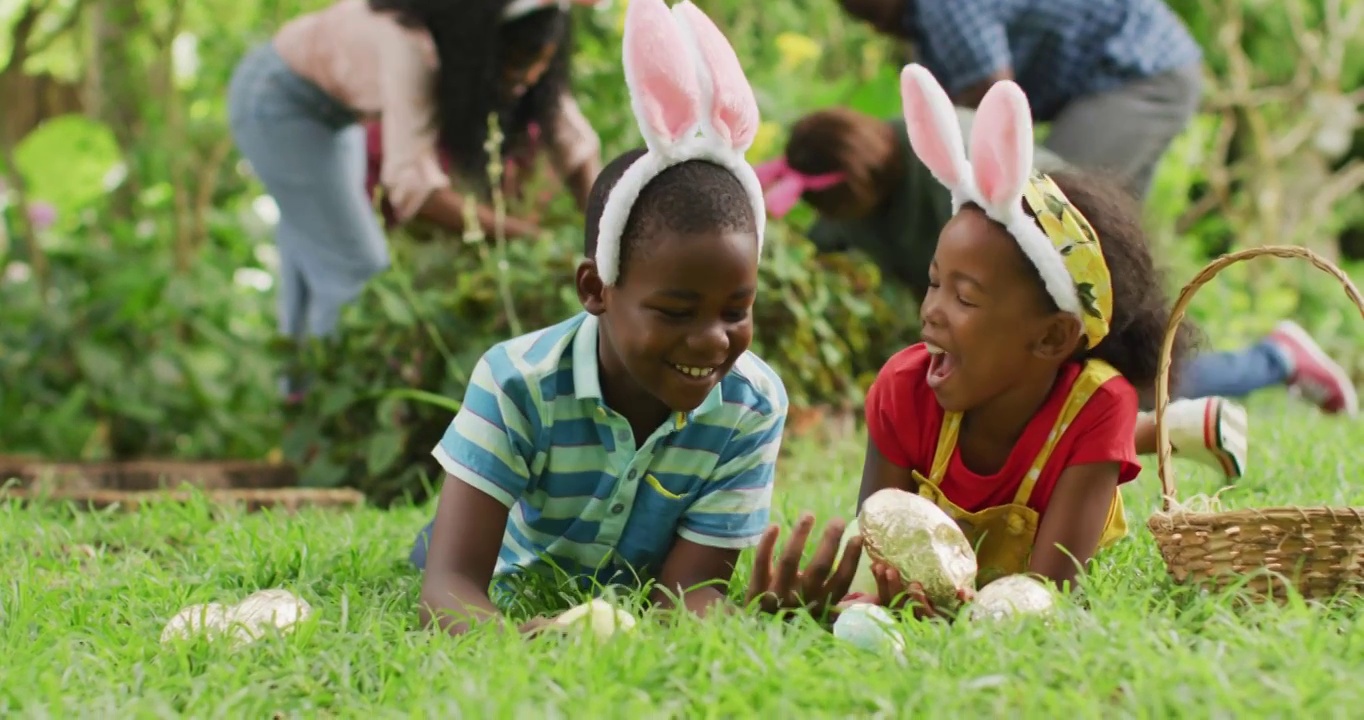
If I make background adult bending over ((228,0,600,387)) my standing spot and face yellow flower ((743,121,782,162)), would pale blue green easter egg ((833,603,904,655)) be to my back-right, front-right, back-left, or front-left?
back-right

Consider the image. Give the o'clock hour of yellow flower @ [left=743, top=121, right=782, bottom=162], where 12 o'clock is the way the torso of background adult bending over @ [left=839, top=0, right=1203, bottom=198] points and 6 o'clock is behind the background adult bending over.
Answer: The yellow flower is roughly at 1 o'clock from the background adult bending over.

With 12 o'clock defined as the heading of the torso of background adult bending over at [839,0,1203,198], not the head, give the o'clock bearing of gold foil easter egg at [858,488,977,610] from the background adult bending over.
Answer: The gold foil easter egg is roughly at 9 o'clock from the background adult bending over.

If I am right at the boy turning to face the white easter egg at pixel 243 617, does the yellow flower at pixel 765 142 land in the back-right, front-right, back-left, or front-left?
back-right

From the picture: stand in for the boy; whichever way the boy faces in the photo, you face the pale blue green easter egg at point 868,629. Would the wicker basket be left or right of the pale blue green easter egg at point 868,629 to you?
left

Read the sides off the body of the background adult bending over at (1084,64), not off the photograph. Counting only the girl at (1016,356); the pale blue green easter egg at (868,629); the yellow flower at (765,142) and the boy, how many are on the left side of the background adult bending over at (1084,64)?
3

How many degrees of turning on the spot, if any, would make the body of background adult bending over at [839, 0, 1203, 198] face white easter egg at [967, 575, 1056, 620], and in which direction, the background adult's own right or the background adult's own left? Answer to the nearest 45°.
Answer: approximately 90° to the background adult's own left

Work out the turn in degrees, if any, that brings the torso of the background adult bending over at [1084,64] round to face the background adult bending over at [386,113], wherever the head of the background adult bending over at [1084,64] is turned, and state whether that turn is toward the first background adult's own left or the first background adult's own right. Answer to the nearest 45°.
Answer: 0° — they already face them

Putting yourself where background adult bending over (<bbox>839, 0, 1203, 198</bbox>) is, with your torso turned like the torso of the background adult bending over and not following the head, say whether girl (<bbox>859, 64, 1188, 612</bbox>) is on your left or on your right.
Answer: on your left

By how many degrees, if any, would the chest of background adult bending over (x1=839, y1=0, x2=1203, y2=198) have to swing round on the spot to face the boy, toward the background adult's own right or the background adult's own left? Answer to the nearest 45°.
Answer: approximately 90° to the background adult's own left

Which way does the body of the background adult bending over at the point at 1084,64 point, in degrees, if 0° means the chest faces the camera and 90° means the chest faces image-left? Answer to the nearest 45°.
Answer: approximately 90°

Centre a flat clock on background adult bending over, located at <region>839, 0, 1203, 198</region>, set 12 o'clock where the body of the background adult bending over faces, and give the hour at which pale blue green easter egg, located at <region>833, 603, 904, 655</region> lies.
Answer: The pale blue green easter egg is roughly at 9 o'clock from the background adult bending over.

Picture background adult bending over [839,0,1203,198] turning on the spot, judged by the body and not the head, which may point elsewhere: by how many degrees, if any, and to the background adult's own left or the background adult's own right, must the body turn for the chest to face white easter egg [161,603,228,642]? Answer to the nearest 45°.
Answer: approximately 90° to the background adult's own left
